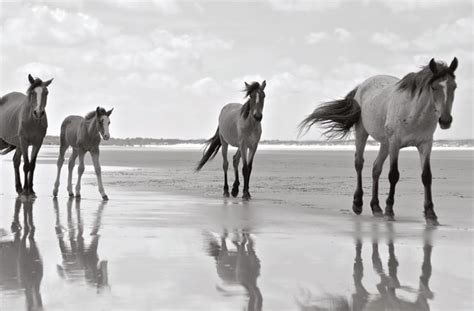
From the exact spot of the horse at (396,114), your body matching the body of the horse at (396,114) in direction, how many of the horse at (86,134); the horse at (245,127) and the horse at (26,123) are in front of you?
0

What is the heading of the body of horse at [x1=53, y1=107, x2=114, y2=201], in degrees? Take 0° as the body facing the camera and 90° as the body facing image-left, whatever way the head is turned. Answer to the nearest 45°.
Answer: approximately 315°

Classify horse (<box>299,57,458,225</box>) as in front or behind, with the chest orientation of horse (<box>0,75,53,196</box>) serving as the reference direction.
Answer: in front

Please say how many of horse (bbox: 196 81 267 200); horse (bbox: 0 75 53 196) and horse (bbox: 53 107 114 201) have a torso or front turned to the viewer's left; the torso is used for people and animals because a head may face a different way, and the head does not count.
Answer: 0

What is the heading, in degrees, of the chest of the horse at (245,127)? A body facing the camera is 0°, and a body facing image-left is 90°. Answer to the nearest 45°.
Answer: approximately 315°

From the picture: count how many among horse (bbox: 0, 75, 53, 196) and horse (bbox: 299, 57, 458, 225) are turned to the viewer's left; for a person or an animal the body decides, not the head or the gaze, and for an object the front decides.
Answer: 0

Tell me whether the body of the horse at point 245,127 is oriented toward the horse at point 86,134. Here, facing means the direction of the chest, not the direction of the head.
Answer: no

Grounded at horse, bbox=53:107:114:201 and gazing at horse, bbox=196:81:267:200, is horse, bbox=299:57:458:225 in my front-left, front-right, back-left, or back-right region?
front-right

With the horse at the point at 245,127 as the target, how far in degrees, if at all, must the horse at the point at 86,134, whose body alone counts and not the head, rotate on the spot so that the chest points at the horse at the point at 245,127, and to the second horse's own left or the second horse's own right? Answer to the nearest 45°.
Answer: approximately 45° to the second horse's own left

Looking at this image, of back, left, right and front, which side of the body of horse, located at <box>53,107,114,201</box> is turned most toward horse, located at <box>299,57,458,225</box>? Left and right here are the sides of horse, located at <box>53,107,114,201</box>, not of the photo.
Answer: front

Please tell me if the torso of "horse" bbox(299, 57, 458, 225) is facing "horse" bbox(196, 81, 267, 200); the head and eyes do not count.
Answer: no

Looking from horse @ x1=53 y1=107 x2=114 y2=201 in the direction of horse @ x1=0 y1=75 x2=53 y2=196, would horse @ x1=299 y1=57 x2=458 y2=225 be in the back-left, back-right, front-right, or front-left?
back-left

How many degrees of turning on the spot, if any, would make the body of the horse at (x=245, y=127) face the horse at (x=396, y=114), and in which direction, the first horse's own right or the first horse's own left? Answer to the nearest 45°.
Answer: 0° — it already faces it

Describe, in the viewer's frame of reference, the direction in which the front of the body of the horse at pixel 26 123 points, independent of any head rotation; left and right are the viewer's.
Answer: facing the viewer and to the right of the viewer

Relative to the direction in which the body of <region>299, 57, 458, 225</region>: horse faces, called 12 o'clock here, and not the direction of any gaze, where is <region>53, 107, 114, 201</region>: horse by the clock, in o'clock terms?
<region>53, 107, 114, 201</region>: horse is roughly at 5 o'clock from <region>299, 57, 458, 225</region>: horse.

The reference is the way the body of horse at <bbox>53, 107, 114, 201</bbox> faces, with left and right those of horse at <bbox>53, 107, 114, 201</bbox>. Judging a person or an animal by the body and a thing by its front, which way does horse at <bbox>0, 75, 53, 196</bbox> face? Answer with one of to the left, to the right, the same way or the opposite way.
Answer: the same way

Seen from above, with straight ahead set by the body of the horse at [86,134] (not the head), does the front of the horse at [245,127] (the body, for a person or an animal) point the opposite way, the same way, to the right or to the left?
the same way

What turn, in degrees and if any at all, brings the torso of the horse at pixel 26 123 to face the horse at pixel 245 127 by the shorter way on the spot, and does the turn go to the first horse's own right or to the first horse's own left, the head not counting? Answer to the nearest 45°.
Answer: approximately 45° to the first horse's own left

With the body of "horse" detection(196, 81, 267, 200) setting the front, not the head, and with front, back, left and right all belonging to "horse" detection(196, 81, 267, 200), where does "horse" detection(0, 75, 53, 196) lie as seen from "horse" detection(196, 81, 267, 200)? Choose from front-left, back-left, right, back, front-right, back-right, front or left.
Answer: back-right
